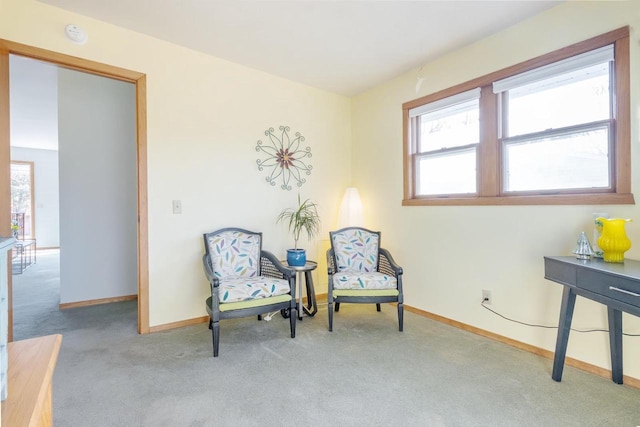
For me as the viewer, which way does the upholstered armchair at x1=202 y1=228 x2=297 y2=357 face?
facing the viewer and to the right of the viewer

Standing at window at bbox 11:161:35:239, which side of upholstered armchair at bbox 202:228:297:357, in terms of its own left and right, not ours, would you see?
back

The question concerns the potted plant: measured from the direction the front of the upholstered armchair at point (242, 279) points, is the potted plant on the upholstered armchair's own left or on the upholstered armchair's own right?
on the upholstered armchair's own left

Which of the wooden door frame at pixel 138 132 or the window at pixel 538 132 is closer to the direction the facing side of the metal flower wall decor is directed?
the window

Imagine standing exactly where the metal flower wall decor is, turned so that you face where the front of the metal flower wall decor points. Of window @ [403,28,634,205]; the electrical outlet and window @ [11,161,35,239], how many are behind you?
1

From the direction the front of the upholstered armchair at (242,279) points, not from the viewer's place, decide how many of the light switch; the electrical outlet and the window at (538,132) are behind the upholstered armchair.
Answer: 1

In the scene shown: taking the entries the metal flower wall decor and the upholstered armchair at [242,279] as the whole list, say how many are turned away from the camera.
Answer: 0

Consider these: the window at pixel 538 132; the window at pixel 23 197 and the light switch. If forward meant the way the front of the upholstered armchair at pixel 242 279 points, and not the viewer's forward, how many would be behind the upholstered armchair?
2

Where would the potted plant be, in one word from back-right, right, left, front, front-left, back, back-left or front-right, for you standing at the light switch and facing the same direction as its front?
left

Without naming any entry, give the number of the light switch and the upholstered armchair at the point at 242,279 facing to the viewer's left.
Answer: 0

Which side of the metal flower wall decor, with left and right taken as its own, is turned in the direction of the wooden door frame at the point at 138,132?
right

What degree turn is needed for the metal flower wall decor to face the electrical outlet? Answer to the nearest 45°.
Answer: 0° — it already faces it

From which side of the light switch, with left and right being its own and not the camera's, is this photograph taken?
front
